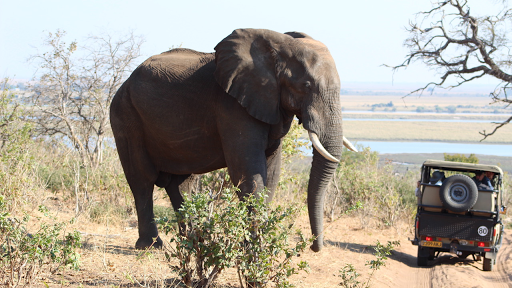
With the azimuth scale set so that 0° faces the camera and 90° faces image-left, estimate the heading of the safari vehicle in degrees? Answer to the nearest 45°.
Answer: approximately 180°

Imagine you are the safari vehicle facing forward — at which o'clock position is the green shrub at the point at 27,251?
The green shrub is roughly at 7 o'clock from the safari vehicle.

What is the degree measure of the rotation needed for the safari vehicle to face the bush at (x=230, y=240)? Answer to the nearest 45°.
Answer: approximately 180°

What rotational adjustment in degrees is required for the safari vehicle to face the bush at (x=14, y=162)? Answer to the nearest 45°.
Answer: approximately 135° to its left
